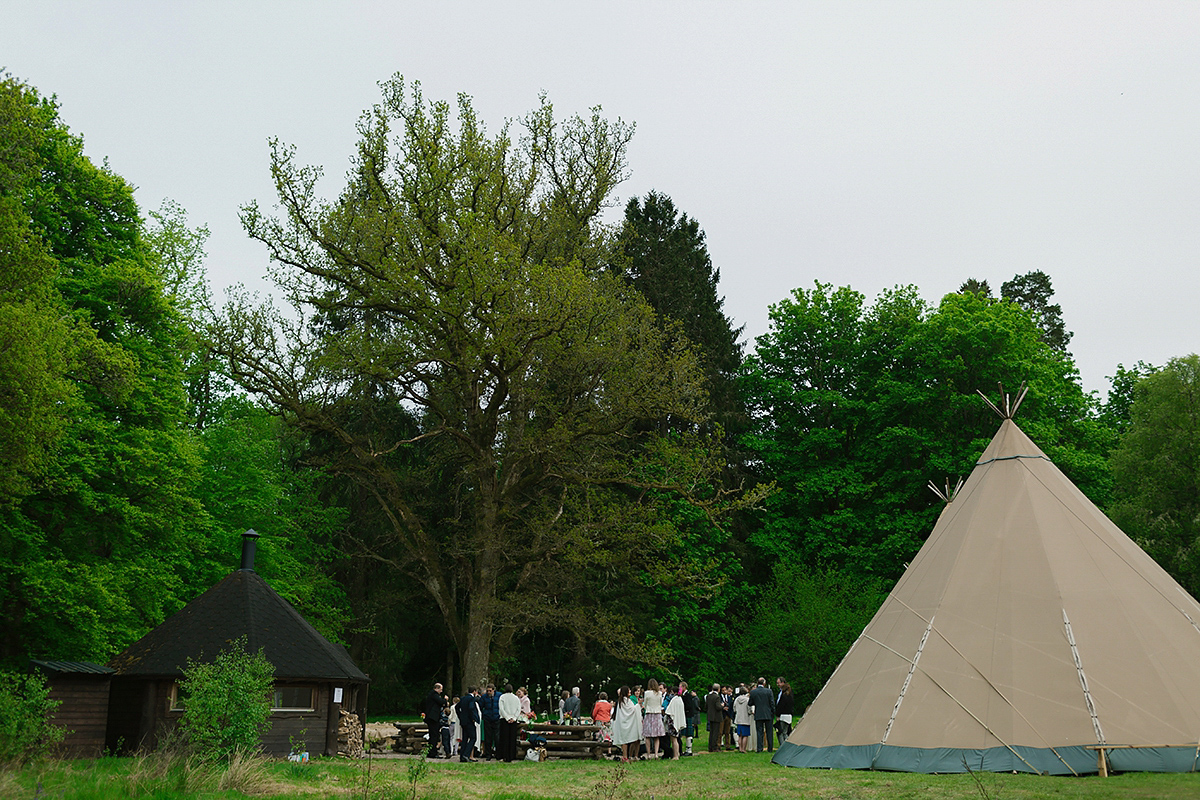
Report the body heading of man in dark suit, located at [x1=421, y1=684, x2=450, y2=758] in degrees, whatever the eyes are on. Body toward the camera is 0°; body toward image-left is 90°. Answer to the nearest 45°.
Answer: approximately 270°

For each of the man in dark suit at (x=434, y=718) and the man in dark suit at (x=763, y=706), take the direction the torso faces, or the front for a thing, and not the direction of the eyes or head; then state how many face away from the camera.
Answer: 1

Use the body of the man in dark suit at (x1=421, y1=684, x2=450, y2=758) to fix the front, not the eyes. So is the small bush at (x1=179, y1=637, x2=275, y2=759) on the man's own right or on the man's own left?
on the man's own right

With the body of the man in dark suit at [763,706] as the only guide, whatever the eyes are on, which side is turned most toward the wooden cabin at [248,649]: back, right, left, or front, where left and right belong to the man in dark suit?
left

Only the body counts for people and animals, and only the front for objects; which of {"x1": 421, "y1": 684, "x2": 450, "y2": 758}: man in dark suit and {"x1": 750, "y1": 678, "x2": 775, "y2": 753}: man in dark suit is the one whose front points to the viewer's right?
{"x1": 421, "y1": 684, "x2": 450, "y2": 758}: man in dark suit

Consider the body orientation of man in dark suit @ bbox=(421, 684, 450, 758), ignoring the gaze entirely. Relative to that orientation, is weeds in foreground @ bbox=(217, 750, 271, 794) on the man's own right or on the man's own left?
on the man's own right

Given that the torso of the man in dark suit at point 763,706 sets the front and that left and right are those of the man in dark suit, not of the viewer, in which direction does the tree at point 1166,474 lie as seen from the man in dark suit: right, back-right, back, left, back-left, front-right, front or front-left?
front-right

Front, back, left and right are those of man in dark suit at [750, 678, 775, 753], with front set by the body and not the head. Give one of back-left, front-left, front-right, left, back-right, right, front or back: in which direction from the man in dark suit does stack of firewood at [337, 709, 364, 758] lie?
left
